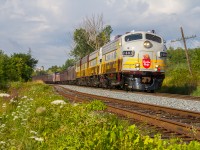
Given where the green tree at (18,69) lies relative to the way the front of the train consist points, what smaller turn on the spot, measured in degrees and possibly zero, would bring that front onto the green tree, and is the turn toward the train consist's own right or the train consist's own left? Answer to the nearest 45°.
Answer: approximately 180°

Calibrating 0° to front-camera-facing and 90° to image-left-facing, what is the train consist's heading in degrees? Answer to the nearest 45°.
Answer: approximately 315°

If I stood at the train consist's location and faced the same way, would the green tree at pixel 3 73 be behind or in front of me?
behind
